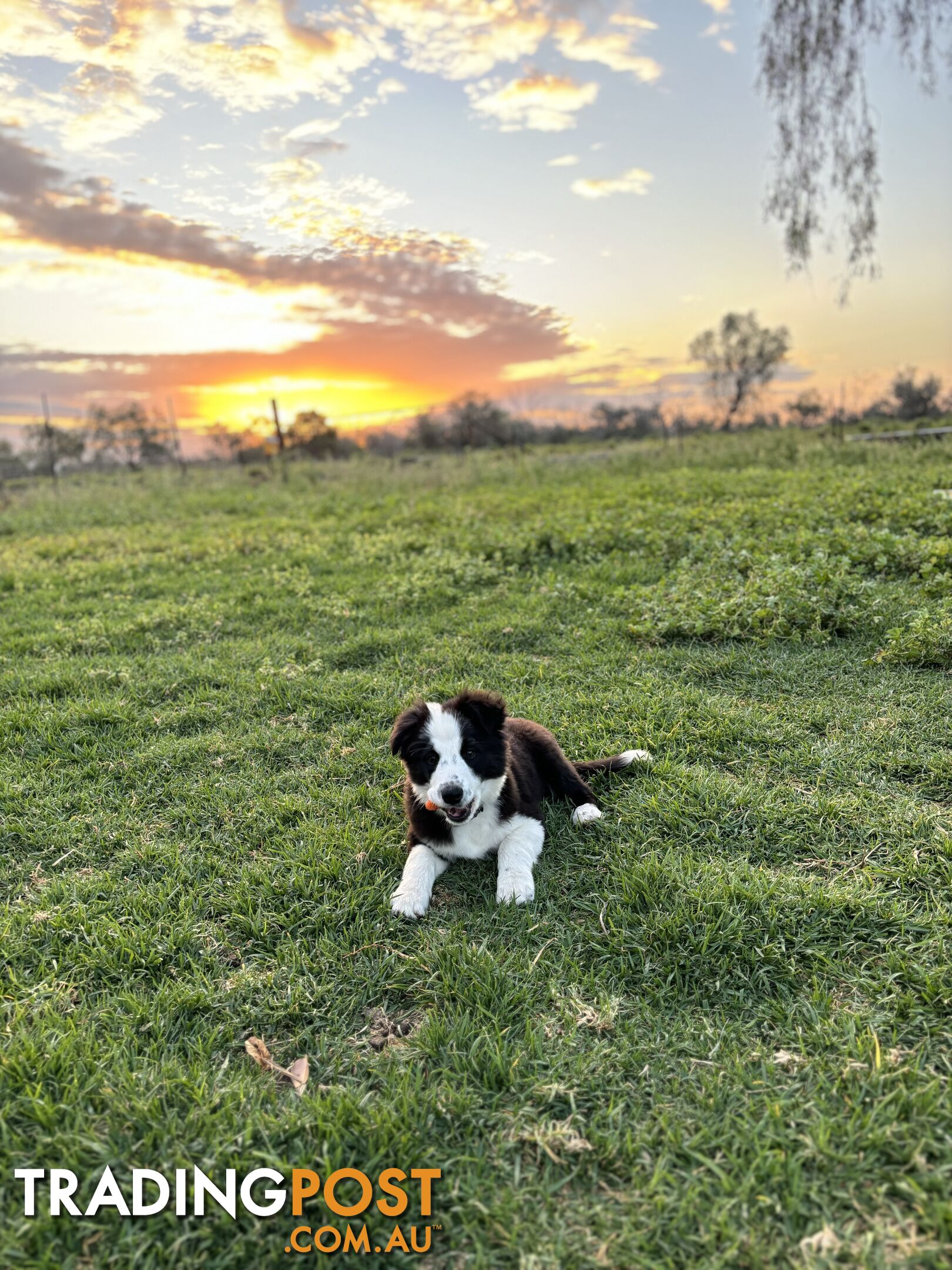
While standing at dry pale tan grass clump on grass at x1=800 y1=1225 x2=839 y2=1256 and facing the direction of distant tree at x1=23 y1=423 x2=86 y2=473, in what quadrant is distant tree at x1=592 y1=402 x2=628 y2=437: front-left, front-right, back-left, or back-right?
front-right

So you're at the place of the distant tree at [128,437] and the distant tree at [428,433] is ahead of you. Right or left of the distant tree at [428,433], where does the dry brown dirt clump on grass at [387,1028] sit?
right

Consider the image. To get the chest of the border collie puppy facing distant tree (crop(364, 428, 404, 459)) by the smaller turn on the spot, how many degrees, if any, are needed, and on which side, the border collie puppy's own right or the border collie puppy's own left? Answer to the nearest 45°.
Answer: approximately 135° to the border collie puppy's own right

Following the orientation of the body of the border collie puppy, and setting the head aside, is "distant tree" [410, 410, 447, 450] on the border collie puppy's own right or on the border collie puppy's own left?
on the border collie puppy's own right

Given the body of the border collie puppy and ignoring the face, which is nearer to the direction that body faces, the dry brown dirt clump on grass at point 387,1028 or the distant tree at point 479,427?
the dry brown dirt clump on grass

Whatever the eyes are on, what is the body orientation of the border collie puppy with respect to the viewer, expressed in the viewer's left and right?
facing the viewer and to the left of the viewer

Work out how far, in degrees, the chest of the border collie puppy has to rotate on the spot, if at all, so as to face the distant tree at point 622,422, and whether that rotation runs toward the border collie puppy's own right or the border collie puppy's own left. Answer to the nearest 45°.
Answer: approximately 135° to the border collie puppy's own right

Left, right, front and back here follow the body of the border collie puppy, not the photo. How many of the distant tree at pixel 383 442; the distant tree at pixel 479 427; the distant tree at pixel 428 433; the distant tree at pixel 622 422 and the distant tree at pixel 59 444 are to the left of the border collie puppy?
0

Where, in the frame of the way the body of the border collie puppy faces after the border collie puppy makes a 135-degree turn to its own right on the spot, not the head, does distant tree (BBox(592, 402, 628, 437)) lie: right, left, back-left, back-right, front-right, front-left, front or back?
front

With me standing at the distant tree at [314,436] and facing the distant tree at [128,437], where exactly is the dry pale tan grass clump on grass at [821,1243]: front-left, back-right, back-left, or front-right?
back-left

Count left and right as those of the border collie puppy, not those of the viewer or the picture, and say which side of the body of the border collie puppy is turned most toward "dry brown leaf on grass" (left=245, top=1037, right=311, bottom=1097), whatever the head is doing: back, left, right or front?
front

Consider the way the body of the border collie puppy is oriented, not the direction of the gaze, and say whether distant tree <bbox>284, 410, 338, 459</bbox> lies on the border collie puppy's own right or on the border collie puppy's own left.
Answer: on the border collie puppy's own right
